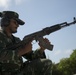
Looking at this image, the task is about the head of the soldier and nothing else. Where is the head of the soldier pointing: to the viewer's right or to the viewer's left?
to the viewer's right

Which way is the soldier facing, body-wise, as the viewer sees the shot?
to the viewer's right
